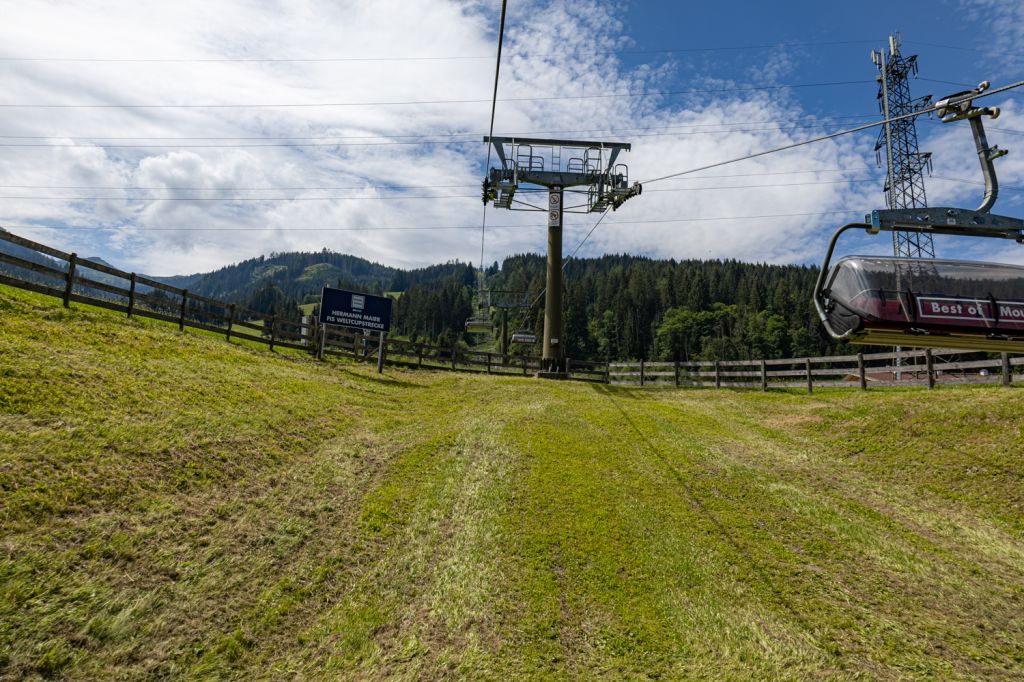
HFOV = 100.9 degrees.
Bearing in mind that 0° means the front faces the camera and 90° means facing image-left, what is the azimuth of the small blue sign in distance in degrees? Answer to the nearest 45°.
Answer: approximately 0°

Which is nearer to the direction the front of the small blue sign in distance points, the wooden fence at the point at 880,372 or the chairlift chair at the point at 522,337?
the wooden fence

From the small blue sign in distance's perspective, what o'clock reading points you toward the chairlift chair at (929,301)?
The chairlift chair is roughly at 11 o'clock from the small blue sign in distance.

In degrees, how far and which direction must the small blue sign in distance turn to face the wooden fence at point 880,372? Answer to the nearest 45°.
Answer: approximately 45° to its left

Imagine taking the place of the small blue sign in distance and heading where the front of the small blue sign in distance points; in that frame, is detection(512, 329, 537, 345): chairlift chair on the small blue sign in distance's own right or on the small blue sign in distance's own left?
on the small blue sign in distance's own left

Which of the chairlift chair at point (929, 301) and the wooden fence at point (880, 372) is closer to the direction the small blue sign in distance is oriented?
the chairlift chair
